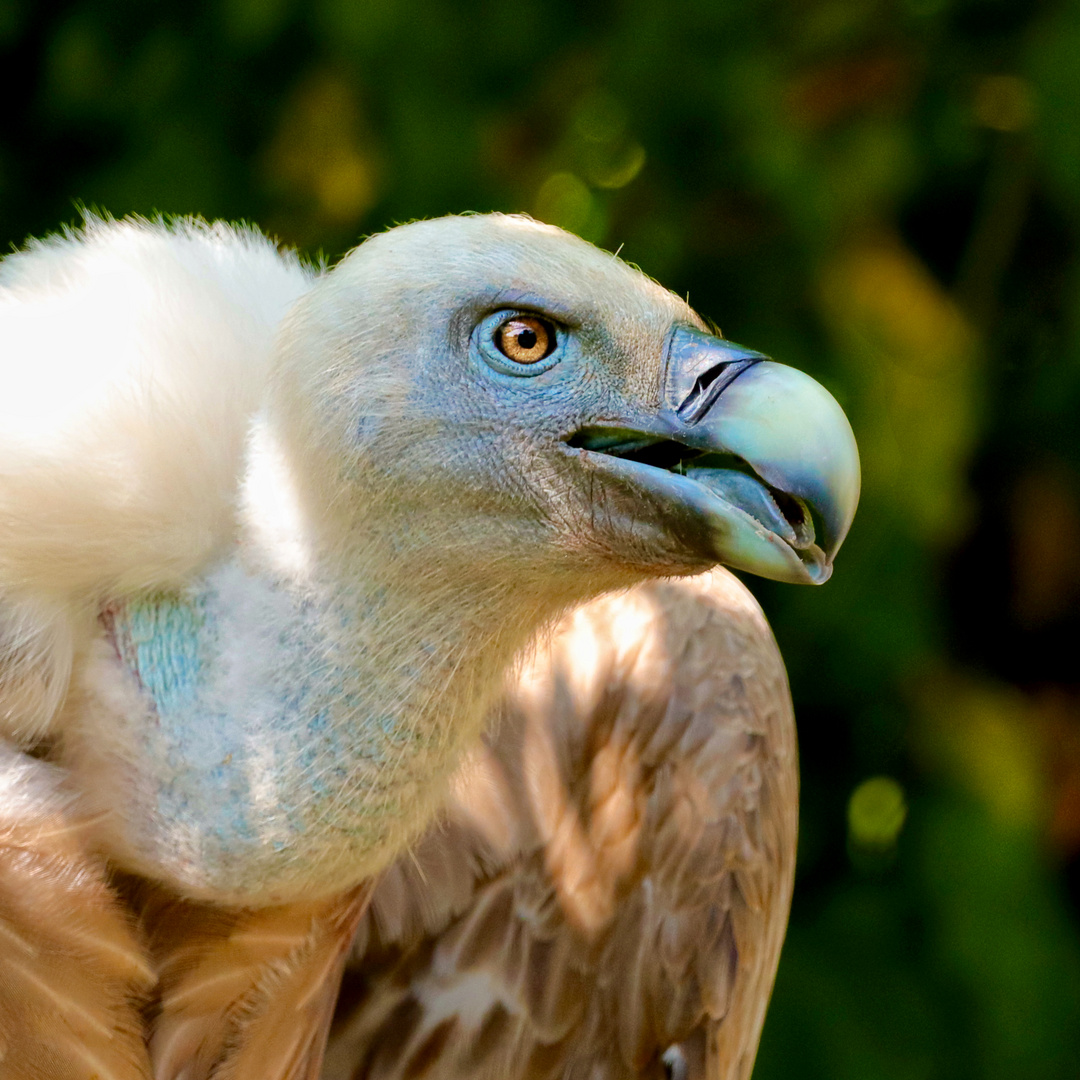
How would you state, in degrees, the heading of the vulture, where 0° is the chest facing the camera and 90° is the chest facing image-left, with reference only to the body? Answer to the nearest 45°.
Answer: approximately 315°
